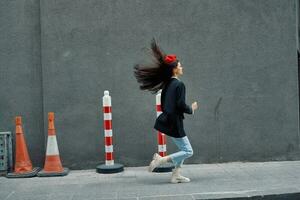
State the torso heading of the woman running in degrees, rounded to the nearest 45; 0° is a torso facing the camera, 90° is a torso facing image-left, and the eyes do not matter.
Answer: approximately 270°

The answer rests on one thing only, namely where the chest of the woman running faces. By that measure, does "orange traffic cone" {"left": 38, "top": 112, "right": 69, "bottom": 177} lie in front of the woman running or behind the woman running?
behind

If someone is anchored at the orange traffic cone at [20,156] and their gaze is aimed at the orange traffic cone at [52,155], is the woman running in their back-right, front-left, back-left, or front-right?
front-right

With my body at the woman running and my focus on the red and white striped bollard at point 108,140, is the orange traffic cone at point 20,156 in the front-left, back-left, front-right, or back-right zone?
front-left

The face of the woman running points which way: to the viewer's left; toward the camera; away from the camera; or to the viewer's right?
to the viewer's right

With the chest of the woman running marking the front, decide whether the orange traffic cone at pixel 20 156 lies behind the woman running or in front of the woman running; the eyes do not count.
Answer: behind

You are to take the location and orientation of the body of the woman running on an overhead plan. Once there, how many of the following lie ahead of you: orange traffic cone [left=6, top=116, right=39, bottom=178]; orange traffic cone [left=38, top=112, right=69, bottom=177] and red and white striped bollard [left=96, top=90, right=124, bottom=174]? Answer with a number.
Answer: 0

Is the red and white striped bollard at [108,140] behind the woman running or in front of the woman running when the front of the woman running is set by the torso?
behind
